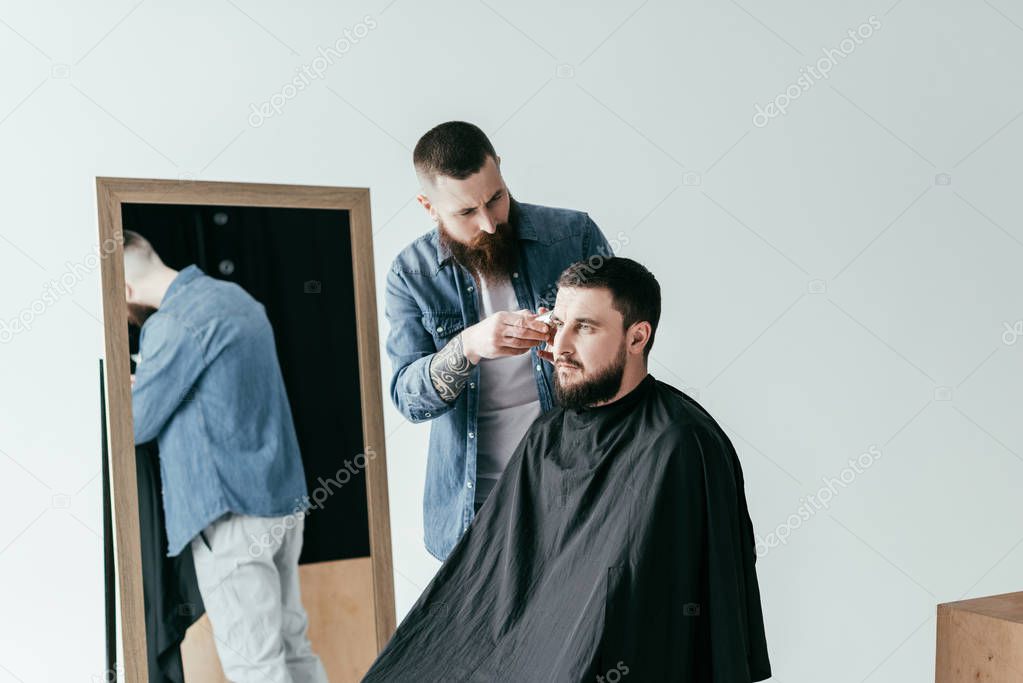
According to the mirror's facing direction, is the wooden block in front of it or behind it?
in front

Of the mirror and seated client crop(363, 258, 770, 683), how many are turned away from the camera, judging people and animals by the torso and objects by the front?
0

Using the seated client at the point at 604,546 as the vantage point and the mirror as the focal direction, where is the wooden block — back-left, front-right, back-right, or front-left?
back-right

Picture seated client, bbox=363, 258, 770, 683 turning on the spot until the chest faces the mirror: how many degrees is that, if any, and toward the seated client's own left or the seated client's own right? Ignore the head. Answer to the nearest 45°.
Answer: approximately 45° to the seated client's own right

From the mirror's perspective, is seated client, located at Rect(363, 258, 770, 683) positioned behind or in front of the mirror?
in front

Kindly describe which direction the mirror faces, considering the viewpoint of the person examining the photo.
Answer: facing the viewer and to the right of the viewer

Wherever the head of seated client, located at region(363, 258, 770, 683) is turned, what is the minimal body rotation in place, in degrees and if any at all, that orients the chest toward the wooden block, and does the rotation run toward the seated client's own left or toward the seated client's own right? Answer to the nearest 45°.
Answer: approximately 135° to the seated client's own left

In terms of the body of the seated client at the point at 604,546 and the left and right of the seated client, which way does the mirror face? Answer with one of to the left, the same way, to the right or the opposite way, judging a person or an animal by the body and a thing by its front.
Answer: to the left

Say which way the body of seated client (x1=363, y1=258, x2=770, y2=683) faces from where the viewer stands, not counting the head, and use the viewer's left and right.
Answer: facing the viewer and to the left of the viewer
